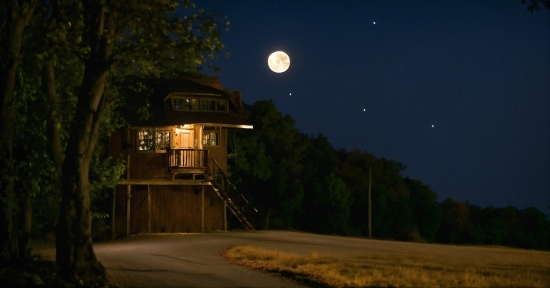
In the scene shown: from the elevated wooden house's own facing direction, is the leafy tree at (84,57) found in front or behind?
in front

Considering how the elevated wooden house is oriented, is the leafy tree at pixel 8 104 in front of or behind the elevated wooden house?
in front

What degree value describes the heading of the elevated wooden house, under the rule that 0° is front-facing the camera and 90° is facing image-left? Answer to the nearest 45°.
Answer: approximately 0°
